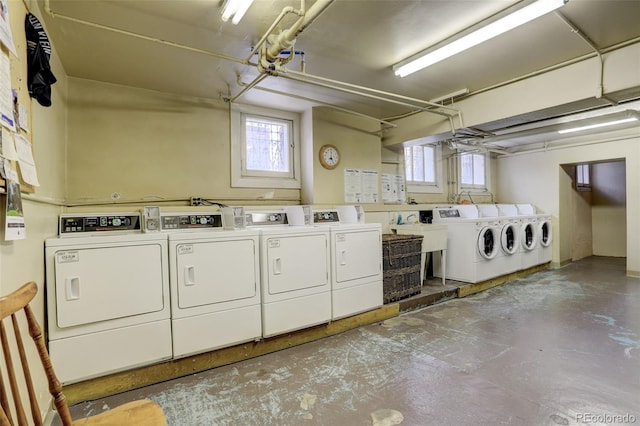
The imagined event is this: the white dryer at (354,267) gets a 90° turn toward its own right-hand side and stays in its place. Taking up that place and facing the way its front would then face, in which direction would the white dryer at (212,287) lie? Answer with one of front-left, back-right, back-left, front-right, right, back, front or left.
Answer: front

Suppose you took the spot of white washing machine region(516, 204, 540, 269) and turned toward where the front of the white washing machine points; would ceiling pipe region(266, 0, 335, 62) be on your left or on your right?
on your right

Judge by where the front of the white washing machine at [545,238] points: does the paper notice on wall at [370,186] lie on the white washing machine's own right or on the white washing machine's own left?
on the white washing machine's own right

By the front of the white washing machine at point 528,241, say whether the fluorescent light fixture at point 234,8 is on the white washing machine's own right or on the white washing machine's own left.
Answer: on the white washing machine's own right

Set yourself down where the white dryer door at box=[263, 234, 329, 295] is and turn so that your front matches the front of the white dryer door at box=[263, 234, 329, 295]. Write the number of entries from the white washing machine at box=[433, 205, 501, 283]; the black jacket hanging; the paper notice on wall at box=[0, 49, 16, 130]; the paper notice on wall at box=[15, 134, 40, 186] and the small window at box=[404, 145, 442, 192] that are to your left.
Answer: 2

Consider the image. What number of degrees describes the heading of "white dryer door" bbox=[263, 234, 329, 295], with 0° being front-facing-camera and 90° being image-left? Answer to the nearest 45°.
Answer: approximately 315°

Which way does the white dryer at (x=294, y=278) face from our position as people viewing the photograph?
facing the viewer and to the right of the viewer

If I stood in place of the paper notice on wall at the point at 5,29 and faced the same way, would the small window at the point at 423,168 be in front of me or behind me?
in front

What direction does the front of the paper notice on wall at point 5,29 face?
to the viewer's right

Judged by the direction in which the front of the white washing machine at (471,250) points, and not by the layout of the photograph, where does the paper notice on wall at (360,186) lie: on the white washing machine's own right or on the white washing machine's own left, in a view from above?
on the white washing machine's own right

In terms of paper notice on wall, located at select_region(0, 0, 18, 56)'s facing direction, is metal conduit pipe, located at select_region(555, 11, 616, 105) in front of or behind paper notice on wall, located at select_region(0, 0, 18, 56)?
in front

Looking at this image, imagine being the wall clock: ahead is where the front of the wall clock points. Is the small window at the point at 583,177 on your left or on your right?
on your left

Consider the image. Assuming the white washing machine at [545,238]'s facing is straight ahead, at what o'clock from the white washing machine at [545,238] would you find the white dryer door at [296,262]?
The white dryer door is roughly at 2 o'clock from the white washing machine.

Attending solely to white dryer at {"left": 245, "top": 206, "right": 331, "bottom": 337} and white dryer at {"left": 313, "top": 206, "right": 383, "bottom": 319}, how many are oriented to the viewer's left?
0

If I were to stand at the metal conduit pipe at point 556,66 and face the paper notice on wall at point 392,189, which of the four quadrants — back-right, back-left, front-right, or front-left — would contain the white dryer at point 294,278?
front-left

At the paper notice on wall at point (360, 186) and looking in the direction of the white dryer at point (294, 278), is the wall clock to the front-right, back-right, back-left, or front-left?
front-right

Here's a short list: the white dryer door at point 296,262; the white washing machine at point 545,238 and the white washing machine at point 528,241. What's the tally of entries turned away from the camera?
0
